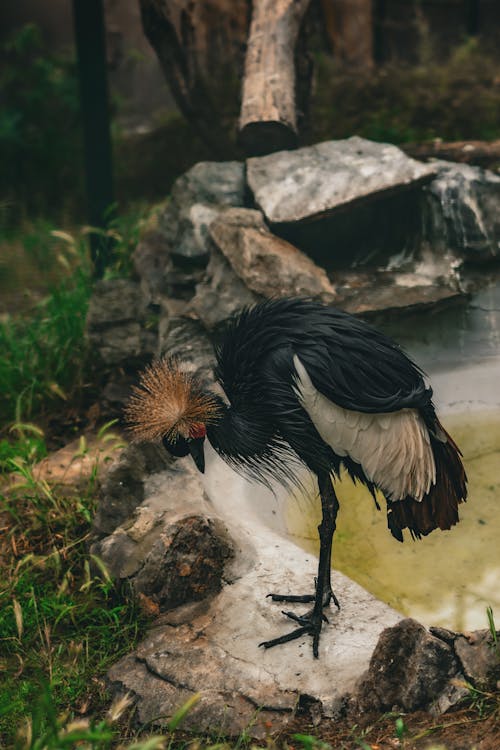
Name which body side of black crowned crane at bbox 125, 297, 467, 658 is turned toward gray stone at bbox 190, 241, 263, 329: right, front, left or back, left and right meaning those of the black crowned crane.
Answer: right

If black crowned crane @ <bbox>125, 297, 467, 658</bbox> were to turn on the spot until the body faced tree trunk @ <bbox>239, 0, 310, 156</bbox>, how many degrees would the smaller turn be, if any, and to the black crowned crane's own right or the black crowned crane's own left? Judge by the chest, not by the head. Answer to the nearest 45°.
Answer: approximately 90° to the black crowned crane's own right

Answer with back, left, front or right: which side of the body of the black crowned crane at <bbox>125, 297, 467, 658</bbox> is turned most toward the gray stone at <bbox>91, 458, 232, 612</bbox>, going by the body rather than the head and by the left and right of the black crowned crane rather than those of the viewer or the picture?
front

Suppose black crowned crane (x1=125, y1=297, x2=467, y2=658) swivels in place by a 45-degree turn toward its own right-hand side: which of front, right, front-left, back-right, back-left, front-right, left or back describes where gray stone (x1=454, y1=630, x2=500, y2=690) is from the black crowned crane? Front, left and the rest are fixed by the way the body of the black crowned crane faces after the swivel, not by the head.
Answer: back

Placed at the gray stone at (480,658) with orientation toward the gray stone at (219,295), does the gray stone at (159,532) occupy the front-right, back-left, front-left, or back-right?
front-left

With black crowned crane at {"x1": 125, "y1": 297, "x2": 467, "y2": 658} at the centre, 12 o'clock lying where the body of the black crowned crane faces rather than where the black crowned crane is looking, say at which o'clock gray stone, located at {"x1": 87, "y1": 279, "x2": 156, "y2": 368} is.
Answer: The gray stone is roughly at 2 o'clock from the black crowned crane.

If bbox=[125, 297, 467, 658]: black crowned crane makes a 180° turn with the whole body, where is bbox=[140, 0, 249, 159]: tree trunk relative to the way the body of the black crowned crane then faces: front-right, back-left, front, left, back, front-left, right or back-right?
left

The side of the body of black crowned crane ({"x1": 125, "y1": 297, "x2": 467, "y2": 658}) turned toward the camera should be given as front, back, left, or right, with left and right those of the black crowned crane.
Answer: left

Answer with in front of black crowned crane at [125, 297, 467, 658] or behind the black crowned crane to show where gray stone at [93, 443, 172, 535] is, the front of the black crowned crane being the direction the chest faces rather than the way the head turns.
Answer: in front

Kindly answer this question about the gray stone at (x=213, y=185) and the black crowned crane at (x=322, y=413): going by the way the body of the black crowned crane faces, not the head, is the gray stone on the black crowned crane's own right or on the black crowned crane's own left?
on the black crowned crane's own right

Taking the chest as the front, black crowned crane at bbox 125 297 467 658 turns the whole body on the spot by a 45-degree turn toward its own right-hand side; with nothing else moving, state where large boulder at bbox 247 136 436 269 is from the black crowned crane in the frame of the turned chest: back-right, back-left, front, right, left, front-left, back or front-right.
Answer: front-right
